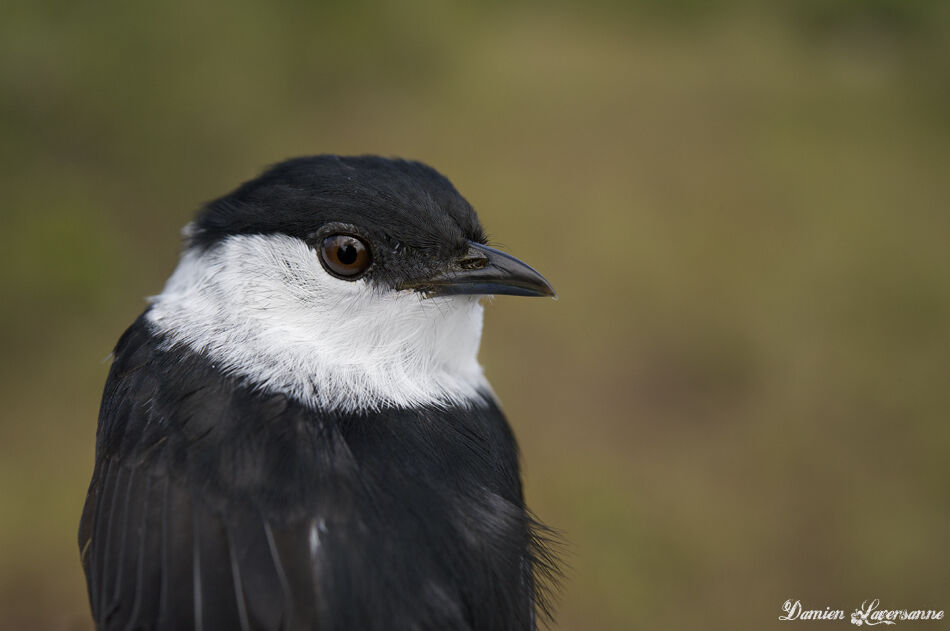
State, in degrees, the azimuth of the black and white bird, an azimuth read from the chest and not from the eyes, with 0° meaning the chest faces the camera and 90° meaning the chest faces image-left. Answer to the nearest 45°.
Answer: approximately 270°
